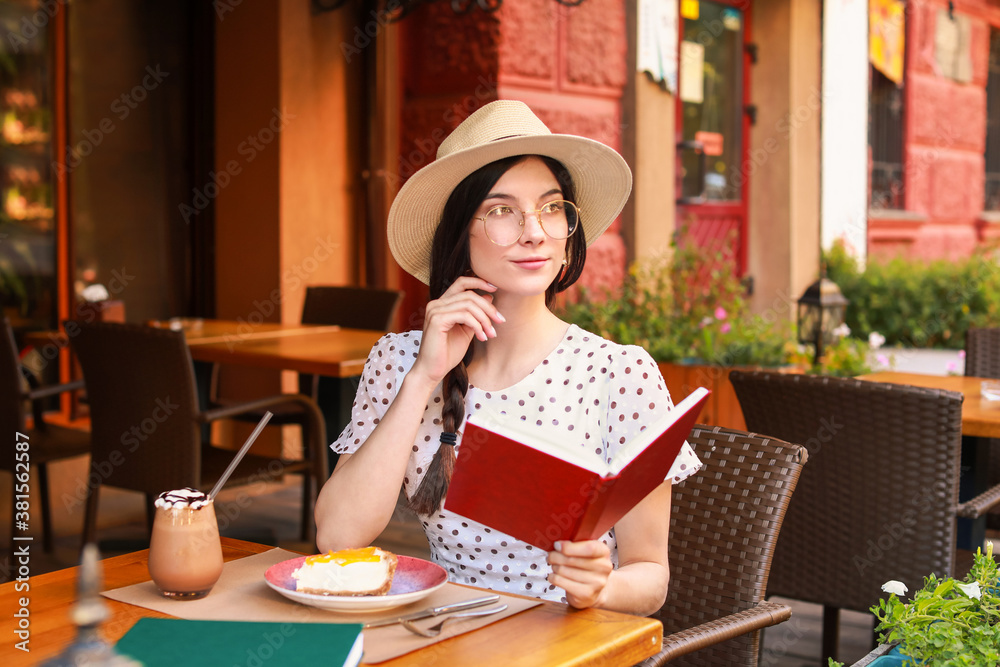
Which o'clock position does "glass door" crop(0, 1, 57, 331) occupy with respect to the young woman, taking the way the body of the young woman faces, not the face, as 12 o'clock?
The glass door is roughly at 5 o'clock from the young woman.

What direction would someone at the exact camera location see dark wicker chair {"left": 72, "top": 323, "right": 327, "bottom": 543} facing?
facing away from the viewer and to the right of the viewer

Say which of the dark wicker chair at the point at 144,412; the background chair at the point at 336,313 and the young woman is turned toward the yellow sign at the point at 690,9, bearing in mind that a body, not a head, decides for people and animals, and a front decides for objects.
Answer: the dark wicker chair

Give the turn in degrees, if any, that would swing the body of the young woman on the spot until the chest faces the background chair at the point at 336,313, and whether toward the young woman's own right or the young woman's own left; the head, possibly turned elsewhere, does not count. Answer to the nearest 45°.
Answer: approximately 180°

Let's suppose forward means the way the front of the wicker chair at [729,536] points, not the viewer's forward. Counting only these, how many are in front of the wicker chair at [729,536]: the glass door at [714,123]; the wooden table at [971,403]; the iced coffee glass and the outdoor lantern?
1

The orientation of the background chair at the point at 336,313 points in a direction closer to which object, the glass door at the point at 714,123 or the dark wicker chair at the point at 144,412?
the dark wicker chair

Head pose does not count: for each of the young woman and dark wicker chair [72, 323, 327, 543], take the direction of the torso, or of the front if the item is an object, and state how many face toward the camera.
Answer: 1

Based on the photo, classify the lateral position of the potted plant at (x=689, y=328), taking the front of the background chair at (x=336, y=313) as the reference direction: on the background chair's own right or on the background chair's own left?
on the background chair's own left

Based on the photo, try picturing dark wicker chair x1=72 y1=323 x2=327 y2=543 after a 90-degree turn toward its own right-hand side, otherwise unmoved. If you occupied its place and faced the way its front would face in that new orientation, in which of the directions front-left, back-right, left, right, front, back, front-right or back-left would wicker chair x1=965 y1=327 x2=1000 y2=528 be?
front-left

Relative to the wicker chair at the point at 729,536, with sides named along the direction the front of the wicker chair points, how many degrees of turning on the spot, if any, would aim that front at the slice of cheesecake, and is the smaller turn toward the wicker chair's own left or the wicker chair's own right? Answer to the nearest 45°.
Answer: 0° — it already faces it

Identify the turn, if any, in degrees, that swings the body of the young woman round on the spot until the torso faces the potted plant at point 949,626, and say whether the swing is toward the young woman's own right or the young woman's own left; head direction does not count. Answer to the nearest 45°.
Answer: approximately 45° to the young woman's own left

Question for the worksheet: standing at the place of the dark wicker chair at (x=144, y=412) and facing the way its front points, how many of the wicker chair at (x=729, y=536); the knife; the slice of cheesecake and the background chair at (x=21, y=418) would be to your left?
1

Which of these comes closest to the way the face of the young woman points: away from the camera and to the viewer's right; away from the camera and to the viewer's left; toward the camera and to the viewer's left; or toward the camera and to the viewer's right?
toward the camera and to the viewer's right

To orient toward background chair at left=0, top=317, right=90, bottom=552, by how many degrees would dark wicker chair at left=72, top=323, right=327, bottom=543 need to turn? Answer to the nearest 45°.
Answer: approximately 90° to its left
